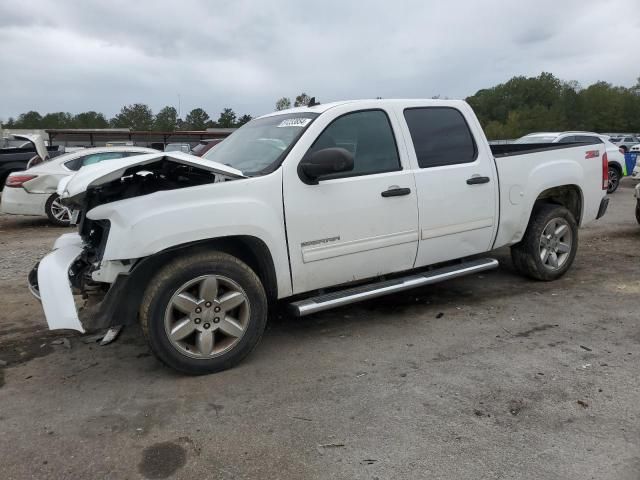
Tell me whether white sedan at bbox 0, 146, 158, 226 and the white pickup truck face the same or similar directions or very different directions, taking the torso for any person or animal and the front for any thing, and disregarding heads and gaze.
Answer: very different directions

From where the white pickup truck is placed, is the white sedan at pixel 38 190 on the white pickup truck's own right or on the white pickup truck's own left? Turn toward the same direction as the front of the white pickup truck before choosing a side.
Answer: on the white pickup truck's own right

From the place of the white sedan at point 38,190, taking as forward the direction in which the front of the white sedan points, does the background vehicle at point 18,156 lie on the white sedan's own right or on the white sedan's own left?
on the white sedan's own left

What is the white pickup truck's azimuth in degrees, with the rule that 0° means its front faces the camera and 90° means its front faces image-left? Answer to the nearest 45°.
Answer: approximately 45°

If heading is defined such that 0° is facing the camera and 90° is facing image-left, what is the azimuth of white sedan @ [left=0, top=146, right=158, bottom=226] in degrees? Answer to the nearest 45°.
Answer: approximately 225°

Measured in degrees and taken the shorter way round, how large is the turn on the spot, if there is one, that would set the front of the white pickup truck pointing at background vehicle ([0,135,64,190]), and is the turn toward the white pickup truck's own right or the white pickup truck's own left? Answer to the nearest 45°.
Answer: approximately 90° to the white pickup truck's own right
